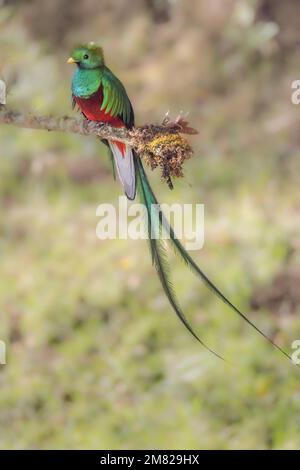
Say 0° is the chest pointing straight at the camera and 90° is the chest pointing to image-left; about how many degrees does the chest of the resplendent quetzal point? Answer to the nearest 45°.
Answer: approximately 45°
